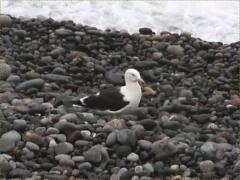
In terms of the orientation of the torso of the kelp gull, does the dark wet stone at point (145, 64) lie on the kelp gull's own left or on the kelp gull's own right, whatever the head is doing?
on the kelp gull's own left

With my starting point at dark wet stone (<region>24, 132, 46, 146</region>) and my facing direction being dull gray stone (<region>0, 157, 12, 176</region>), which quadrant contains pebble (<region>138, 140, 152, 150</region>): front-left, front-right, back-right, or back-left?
back-left

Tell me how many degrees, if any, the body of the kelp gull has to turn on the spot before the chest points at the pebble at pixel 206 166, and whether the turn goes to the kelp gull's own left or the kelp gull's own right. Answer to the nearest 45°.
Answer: approximately 45° to the kelp gull's own right

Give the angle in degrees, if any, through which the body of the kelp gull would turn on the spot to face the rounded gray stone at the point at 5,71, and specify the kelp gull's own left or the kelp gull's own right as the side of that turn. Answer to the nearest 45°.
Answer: approximately 180°

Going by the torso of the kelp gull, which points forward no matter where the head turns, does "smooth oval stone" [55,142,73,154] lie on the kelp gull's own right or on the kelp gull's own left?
on the kelp gull's own right

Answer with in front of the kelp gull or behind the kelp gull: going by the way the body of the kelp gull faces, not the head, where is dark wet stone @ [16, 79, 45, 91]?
behind

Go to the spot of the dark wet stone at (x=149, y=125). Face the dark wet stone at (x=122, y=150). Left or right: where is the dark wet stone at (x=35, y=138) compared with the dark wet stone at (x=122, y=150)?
right

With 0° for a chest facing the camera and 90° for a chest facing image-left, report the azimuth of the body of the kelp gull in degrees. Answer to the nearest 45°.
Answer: approximately 270°

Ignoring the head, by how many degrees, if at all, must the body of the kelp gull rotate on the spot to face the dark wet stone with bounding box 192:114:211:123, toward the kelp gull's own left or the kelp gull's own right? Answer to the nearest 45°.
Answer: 0° — it already faces it
